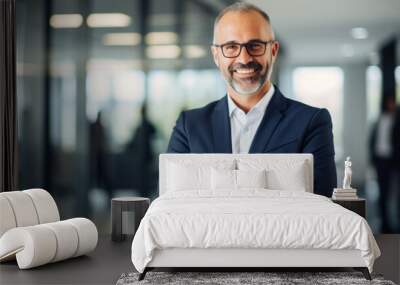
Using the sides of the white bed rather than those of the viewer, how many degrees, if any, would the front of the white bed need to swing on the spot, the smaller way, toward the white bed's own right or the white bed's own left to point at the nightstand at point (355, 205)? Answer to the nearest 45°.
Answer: approximately 135° to the white bed's own left

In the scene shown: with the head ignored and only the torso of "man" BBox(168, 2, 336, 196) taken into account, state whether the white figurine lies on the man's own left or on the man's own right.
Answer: on the man's own left

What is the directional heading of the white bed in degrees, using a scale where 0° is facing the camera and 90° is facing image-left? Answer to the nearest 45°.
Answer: approximately 0°

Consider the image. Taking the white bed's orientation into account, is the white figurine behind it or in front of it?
behind
